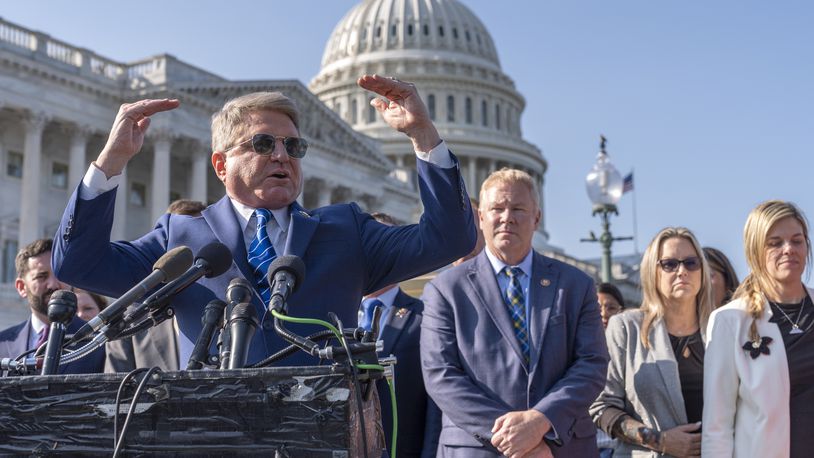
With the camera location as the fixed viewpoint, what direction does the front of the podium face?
facing the viewer

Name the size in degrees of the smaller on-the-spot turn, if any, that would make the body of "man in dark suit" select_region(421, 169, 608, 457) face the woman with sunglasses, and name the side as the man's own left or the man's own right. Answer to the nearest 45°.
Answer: approximately 135° to the man's own left

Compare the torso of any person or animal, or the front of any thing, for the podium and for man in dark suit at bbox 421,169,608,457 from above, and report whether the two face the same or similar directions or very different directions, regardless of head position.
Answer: same or similar directions

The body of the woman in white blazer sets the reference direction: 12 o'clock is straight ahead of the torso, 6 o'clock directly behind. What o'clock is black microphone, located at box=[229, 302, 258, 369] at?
The black microphone is roughly at 2 o'clock from the woman in white blazer.

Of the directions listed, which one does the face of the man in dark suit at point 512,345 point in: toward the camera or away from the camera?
toward the camera

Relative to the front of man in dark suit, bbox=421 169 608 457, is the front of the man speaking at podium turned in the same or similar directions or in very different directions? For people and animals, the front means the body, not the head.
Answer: same or similar directions

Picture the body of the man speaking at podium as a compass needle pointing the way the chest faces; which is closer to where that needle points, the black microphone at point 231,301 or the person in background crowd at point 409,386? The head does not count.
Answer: the black microphone

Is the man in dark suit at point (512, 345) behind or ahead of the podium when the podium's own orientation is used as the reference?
behind

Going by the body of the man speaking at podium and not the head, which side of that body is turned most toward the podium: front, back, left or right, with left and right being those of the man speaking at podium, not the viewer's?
front

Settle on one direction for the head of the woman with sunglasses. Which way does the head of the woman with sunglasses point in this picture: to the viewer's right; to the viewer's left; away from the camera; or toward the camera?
toward the camera

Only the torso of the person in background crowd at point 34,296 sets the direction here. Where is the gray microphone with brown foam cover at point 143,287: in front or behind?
in front

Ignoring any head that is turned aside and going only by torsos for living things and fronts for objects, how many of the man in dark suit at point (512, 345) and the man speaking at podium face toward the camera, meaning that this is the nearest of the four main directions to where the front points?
2

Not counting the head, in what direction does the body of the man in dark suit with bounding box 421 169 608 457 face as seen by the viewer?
toward the camera

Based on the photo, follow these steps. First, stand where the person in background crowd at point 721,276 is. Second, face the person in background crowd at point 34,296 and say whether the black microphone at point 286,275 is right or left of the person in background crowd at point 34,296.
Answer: left

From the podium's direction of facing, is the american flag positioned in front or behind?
behind

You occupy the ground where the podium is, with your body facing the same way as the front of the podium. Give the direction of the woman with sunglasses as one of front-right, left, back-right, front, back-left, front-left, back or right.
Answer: back-left
